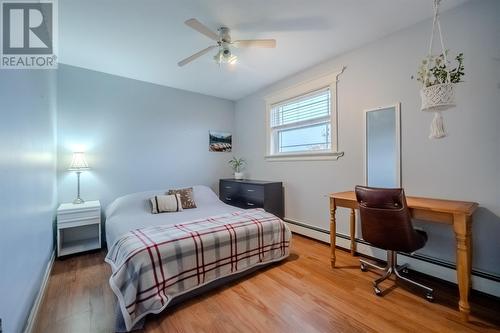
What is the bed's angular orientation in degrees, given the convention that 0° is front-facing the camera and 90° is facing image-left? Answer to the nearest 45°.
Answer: approximately 315°

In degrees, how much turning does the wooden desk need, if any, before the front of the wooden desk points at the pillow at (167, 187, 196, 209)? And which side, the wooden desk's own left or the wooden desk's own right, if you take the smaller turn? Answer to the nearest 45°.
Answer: approximately 45° to the wooden desk's own right

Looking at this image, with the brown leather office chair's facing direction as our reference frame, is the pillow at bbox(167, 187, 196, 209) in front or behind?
behind

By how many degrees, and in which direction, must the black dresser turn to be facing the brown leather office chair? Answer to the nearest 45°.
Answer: approximately 90° to its left

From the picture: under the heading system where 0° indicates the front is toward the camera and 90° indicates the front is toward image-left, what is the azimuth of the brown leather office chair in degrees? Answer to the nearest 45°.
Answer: approximately 225°

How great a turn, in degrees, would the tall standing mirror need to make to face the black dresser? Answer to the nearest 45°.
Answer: approximately 45° to its right

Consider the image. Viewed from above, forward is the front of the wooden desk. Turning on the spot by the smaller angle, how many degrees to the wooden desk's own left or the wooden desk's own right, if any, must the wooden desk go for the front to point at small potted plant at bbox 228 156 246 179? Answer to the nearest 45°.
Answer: approximately 45° to the wooden desk's own right

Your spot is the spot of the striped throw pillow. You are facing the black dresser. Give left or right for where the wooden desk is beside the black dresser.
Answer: right

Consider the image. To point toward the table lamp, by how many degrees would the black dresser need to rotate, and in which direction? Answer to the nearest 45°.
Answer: approximately 45° to its right

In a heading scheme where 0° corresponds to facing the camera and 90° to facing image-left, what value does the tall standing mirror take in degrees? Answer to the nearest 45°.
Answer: approximately 45°

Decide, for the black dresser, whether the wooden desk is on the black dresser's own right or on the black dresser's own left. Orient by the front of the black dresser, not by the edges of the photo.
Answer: on the black dresser's own left

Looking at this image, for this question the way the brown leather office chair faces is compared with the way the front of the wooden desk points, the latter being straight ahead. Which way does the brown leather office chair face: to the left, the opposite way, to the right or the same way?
the opposite way

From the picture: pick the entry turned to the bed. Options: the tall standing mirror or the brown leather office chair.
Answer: the tall standing mirror
